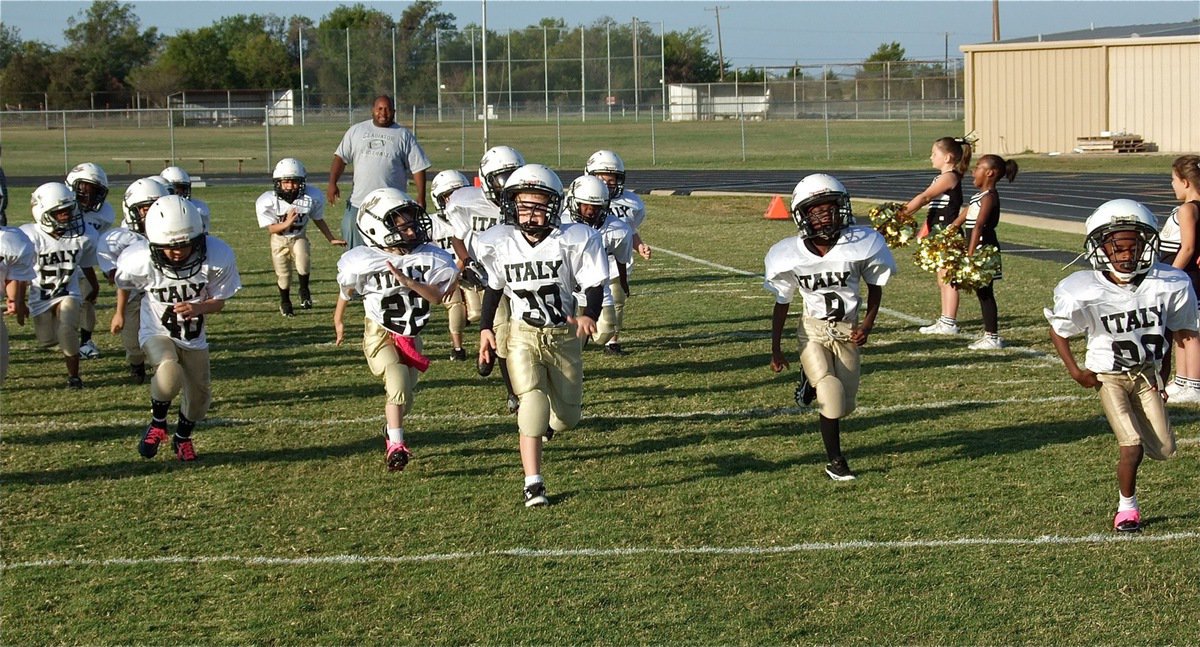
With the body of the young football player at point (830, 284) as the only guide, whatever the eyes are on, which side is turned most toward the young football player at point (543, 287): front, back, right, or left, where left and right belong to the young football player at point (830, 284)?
right

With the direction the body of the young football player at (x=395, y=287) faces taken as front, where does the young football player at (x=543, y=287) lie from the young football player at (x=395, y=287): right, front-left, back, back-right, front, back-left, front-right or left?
front-left

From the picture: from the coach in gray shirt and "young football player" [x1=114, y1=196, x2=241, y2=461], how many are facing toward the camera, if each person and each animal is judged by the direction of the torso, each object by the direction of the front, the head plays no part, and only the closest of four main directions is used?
2

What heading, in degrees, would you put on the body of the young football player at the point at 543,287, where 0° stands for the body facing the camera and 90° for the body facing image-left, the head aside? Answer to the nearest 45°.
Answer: approximately 0°
